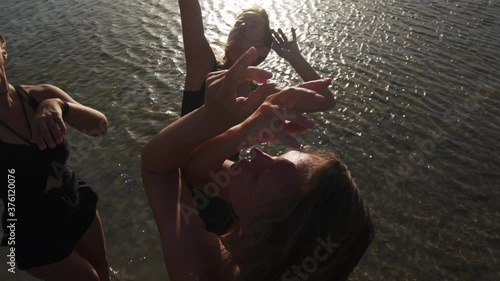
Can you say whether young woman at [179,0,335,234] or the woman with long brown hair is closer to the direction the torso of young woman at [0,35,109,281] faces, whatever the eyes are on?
the woman with long brown hair

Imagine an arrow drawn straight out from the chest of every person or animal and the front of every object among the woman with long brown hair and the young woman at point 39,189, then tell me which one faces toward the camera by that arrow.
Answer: the young woman

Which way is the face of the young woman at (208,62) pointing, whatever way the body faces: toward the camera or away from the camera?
toward the camera

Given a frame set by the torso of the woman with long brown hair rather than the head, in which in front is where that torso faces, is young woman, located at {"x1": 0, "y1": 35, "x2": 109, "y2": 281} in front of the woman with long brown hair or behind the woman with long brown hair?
in front

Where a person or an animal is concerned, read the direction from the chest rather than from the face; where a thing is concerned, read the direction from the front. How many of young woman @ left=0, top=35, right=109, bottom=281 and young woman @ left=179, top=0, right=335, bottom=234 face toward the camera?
2

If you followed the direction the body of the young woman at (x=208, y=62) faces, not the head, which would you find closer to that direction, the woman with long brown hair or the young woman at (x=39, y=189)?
the woman with long brown hair

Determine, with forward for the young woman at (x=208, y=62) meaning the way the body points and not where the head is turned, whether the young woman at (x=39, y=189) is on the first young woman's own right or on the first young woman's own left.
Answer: on the first young woman's own right

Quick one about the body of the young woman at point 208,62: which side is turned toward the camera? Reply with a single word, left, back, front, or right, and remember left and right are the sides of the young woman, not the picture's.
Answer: front

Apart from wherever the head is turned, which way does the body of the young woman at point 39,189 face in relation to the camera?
toward the camera

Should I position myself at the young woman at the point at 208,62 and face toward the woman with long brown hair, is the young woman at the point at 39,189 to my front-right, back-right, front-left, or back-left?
front-right
